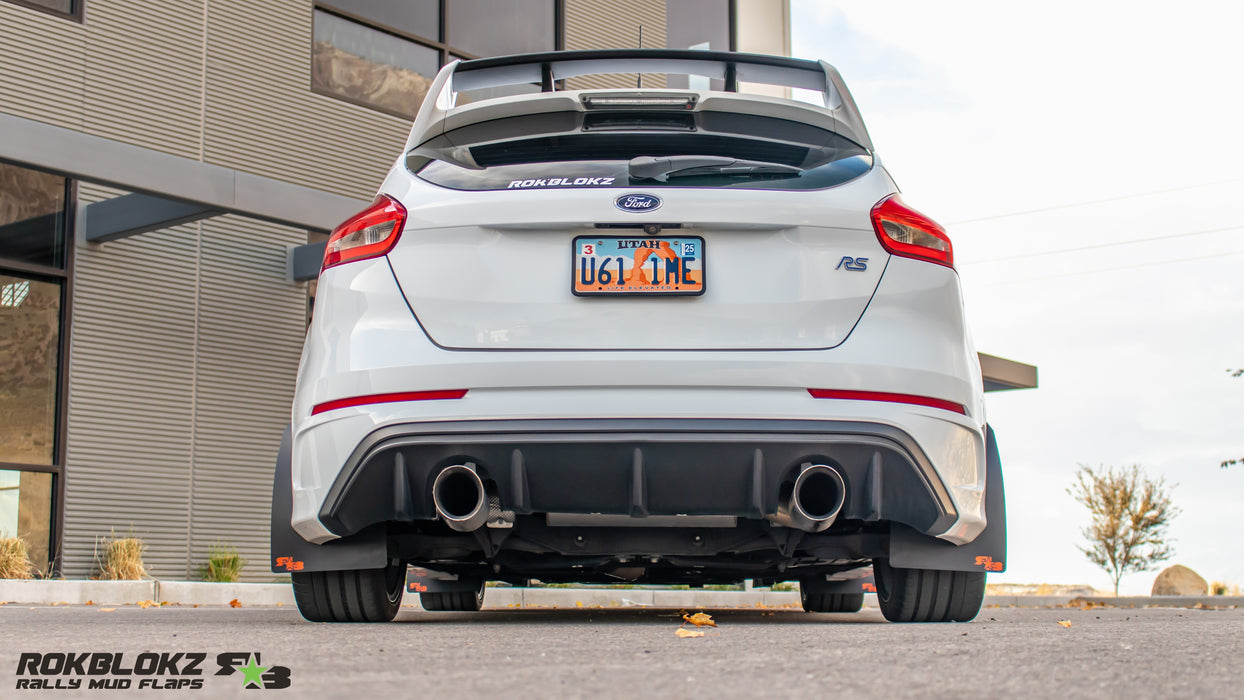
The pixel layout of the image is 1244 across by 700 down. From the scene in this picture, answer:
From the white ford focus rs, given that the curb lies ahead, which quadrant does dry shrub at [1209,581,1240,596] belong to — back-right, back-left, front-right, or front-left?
front-right

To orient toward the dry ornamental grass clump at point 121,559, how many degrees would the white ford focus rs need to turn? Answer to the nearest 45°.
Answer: approximately 45° to its left

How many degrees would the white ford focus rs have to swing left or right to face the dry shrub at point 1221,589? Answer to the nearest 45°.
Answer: approximately 45° to its right

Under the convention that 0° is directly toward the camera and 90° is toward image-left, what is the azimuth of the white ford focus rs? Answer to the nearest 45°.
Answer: approximately 180°

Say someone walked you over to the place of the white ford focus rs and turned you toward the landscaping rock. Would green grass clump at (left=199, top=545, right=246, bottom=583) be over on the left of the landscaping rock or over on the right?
left

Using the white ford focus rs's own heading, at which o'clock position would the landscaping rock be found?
The landscaping rock is roughly at 1 o'clock from the white ford focus rs.

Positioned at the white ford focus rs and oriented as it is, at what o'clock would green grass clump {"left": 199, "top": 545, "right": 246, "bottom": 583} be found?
The green grass clump is roughly at 11 o'clock from the white ford focus rs.
